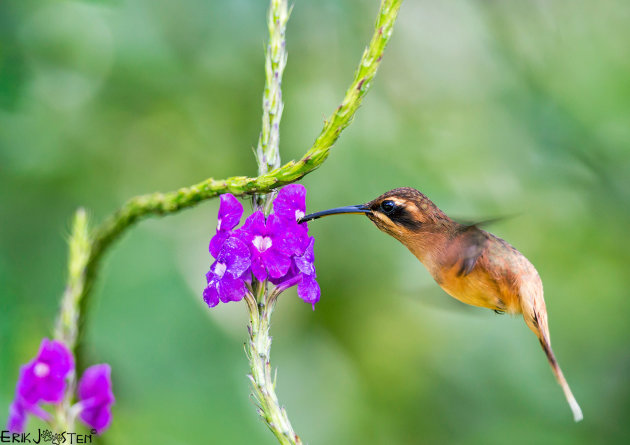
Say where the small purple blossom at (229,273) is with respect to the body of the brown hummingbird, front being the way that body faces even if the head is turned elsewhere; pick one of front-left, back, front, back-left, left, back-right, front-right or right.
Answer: front-left

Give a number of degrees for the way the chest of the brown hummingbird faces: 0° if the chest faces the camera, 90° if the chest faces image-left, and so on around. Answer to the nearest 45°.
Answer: approximately 90°

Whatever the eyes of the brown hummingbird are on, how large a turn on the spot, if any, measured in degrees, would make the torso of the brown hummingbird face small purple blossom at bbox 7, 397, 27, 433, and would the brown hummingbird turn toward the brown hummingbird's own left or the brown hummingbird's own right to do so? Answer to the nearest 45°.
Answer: approximately 45° to the brown hummingbird's own left

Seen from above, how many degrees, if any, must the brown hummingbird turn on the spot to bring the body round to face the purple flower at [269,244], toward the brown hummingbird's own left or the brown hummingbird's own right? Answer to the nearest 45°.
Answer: approximately 45° to the brown hummingbird's own left

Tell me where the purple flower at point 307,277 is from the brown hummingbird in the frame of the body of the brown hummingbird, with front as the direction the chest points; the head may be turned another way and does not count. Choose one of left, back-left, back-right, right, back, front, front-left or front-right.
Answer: front-left

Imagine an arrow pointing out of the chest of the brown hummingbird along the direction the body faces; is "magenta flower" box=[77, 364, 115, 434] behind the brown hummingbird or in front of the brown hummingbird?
in front
